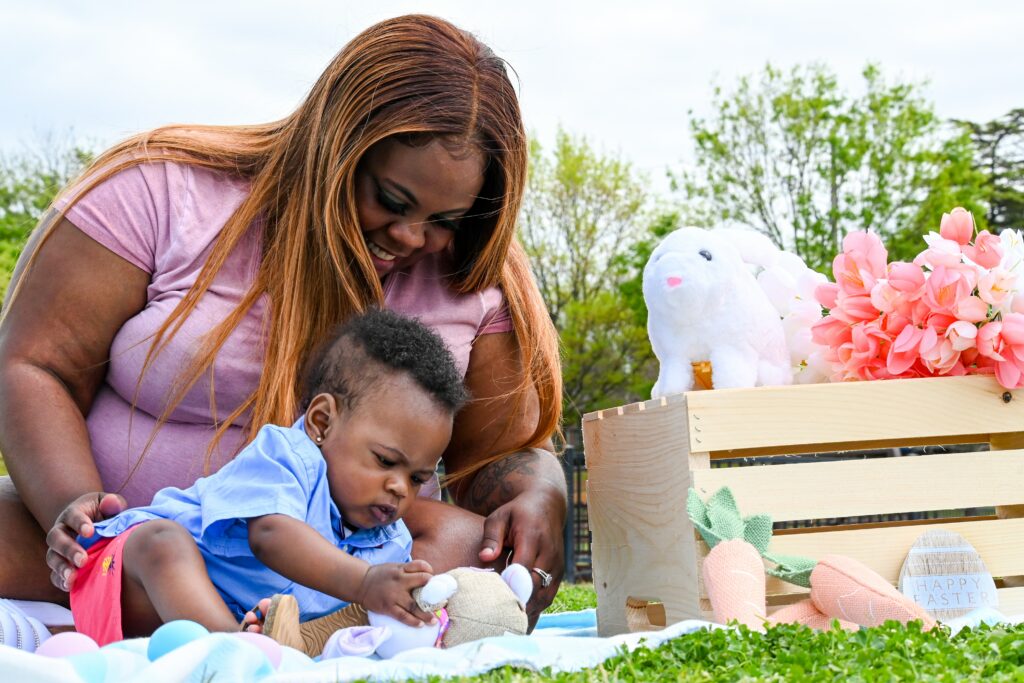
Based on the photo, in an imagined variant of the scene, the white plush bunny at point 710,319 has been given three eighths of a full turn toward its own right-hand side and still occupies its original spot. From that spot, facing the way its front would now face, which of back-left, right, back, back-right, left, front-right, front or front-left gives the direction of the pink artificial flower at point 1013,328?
right

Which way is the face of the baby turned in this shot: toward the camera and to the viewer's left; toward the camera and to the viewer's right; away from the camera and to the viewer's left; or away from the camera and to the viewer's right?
toward the camera and to the viewer's right

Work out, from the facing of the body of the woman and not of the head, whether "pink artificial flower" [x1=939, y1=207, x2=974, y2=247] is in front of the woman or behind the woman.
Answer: in front

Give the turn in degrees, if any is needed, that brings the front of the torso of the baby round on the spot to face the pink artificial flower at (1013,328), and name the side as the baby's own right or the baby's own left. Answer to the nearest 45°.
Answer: approximately 45° to the baby's own left

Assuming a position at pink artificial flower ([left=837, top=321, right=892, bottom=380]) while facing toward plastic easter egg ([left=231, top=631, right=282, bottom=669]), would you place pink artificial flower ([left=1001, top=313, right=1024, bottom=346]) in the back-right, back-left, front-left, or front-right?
back-left

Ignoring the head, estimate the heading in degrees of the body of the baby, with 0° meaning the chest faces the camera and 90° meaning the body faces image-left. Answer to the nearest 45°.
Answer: approximately 315°

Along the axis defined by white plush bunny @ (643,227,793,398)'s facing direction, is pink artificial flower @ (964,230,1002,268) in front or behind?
behind

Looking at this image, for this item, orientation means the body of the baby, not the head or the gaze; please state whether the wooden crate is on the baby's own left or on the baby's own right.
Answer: on the baby's own left

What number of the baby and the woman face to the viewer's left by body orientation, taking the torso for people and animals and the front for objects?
0

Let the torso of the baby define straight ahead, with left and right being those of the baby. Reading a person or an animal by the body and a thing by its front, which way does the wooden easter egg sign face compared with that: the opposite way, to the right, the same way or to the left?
to the right
